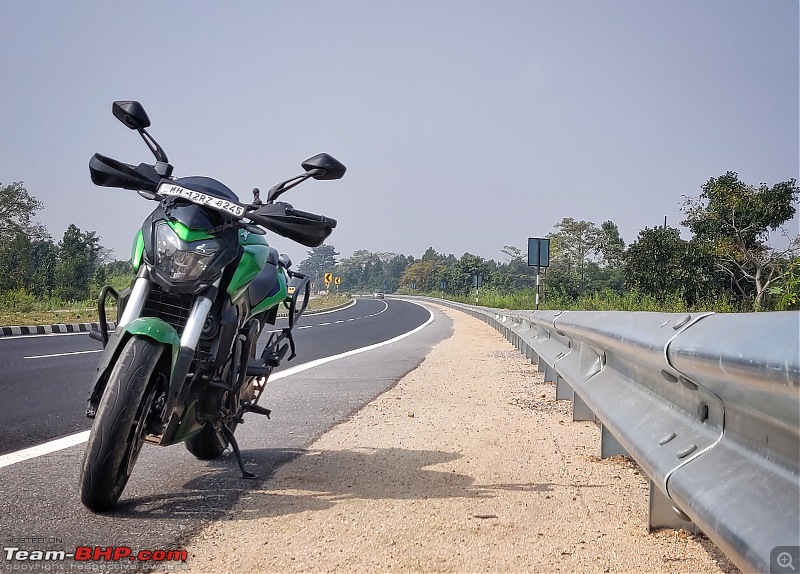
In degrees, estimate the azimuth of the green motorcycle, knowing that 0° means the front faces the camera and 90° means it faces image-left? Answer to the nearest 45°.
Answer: approximately 45°

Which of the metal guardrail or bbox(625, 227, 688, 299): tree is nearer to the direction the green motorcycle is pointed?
the metal guardrail

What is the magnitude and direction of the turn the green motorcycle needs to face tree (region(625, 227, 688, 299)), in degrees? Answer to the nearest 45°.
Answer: approximately 180°

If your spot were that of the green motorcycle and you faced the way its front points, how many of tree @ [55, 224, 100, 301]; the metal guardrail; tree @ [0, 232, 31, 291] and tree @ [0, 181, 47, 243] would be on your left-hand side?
1

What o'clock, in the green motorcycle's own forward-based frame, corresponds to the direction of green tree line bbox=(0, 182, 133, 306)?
The green tree line is roughly at 4 o'clock from the green motorcycle.

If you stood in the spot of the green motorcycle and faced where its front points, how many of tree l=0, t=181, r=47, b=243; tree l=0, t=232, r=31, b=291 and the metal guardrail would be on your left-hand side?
1

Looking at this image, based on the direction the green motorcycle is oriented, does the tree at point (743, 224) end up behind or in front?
behind

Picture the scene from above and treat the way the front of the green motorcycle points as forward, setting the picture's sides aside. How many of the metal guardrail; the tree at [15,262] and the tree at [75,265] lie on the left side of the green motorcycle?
1

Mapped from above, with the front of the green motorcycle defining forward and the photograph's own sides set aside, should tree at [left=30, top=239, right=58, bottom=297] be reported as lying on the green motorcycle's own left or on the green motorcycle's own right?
on the green motorcycle's own right

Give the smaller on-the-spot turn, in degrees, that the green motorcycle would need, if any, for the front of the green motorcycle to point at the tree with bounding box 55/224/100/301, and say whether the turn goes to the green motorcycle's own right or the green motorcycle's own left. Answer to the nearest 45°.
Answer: approximately 135° to the green motorcycle's own right

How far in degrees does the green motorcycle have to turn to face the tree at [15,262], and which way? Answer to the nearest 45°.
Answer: approximately 135° to its right

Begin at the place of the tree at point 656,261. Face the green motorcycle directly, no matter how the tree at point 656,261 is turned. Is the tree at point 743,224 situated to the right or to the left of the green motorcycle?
left

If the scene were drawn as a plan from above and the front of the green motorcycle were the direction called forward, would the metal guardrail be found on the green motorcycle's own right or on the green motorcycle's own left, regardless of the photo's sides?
on the green motorcycle's own left

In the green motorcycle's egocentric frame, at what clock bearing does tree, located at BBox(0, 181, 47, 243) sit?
The tree is roughly at 4 o'clock from the green motorcycle.
